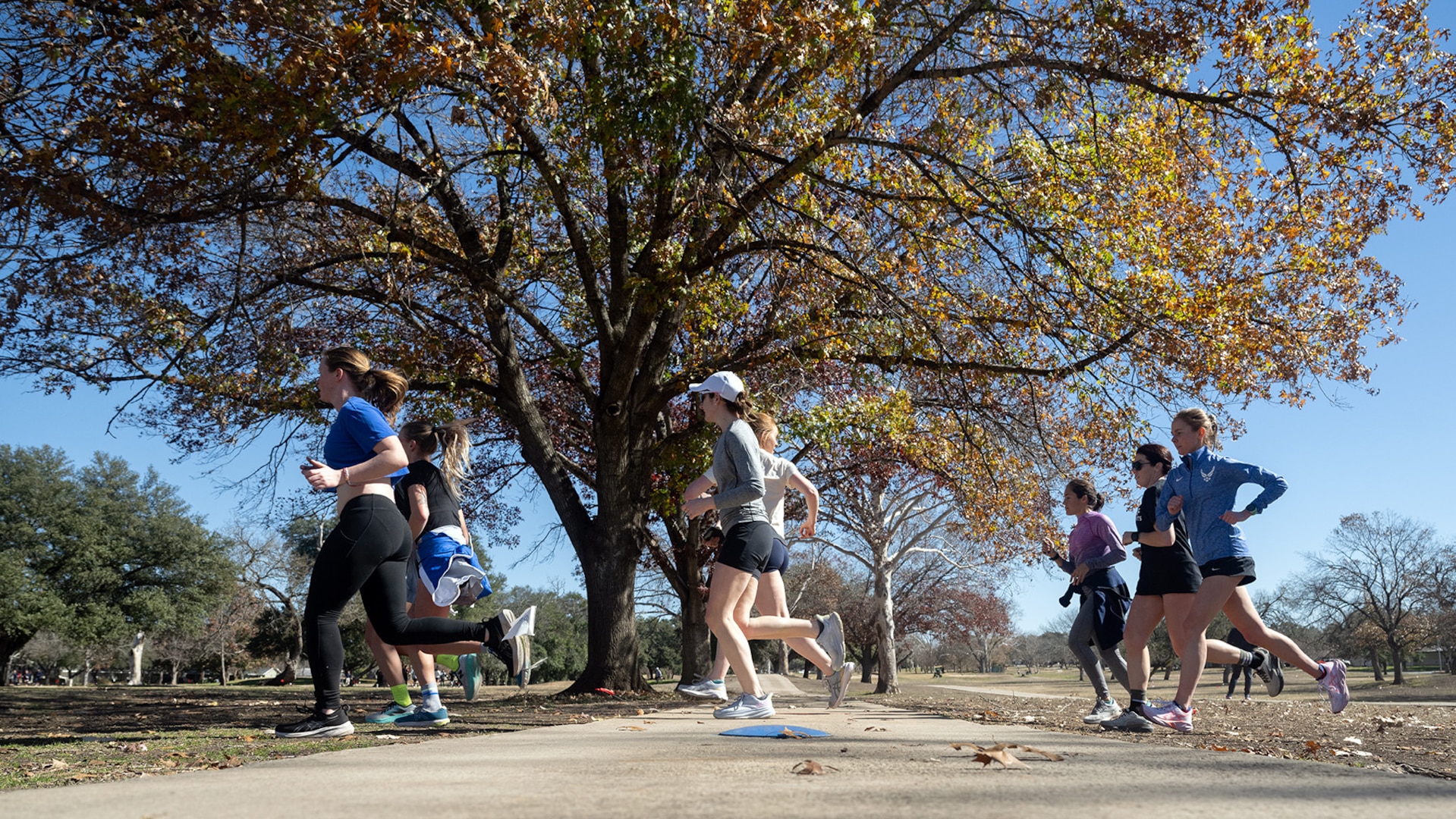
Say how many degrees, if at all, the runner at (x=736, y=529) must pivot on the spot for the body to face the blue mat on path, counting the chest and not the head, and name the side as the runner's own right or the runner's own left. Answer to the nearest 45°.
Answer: approximately 90° to the runner's own left

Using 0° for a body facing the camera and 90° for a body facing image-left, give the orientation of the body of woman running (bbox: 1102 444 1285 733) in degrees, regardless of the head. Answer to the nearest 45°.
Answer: approximately 90°

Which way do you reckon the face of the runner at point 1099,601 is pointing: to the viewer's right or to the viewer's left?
to the viewer's left

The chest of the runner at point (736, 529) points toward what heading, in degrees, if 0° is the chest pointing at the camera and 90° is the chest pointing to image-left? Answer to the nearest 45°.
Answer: approximately 90°

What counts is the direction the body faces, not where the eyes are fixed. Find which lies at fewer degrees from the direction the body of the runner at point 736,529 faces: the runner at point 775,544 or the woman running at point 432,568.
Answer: the woman running

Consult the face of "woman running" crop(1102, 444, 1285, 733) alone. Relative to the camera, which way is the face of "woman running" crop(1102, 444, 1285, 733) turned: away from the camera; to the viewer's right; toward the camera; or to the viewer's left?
to the viewer's left

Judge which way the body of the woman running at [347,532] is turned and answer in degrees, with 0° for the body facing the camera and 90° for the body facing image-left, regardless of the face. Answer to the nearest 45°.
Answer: approximately 90°

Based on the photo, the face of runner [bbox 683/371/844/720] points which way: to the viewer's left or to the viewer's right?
to the viewer's left
